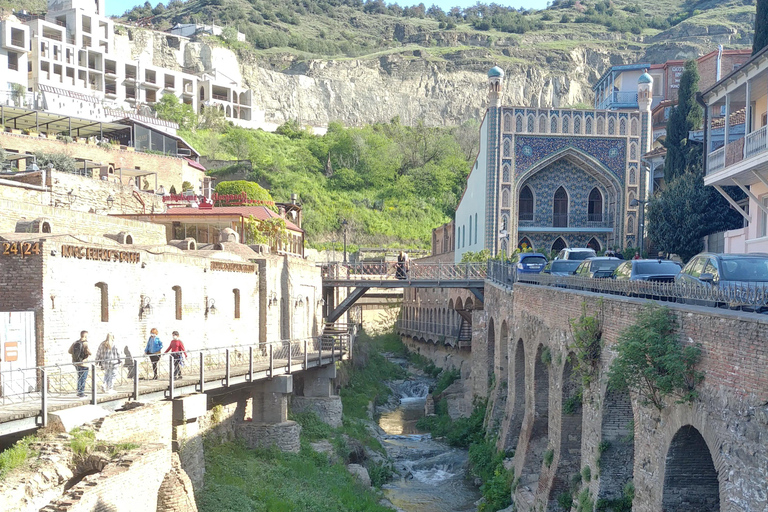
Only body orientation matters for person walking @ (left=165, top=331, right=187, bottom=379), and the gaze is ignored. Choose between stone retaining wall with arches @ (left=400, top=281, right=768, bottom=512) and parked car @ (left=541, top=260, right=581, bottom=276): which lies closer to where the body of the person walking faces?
the stone retaining wall with arches

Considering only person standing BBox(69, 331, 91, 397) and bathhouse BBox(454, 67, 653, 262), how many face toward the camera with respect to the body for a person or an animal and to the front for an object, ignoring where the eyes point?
1

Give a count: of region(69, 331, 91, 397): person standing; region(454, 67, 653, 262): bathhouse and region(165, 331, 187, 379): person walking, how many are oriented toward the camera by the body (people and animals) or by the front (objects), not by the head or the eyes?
2

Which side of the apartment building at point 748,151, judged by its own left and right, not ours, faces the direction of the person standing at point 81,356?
front

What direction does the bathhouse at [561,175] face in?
toward the camera

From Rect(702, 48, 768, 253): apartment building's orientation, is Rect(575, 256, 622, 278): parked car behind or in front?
in front

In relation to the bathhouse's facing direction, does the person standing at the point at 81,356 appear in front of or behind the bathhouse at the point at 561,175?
in front

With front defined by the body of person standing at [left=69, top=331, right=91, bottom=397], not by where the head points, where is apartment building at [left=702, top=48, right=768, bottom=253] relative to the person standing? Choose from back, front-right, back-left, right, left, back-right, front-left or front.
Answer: front-right

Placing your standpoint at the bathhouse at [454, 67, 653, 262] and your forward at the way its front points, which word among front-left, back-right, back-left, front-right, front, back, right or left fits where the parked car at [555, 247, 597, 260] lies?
front

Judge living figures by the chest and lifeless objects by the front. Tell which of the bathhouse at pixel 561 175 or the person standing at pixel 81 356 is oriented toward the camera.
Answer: the bathhouse
